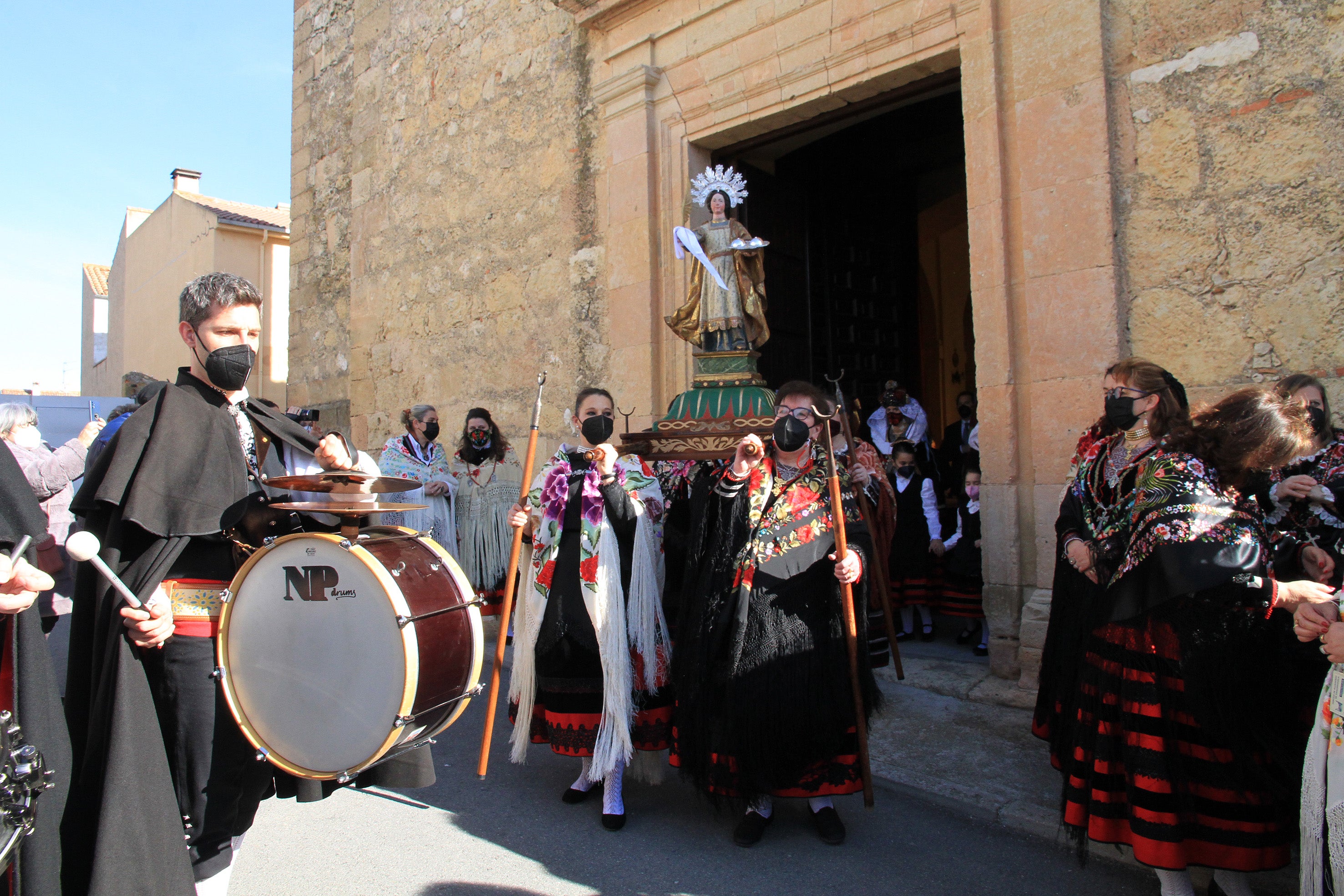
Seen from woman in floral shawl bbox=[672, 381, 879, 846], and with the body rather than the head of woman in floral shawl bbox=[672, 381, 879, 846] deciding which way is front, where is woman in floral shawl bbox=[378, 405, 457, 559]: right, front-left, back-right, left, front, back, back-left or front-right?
back-right

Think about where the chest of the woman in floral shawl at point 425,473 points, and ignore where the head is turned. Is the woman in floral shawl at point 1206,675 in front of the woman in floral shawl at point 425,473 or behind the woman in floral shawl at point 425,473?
in front

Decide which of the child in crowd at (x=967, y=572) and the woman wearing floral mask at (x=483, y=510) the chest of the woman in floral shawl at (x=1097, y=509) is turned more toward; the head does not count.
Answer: the woman wearing floral mask

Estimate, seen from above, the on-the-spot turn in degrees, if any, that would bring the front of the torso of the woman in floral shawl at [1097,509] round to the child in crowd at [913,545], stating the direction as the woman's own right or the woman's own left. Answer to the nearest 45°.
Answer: approximately 90° to the woman's own right

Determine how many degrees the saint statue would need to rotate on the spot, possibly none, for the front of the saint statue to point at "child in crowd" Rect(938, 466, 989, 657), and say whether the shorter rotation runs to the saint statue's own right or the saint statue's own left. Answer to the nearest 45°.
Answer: approximately 135° to the saint statue's own left

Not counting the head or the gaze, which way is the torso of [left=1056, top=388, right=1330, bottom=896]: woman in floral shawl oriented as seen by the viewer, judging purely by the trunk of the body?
to the viewer's right

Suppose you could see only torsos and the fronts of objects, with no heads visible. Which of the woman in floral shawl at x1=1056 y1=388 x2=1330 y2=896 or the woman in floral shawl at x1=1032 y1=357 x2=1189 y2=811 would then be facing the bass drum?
the woman in floral shawl at x1=1032 y1=357 x2=1189 y2=811
